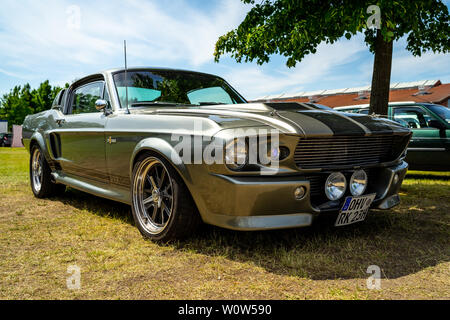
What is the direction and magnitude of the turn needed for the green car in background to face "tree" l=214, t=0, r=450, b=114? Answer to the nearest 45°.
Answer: approximately 90° to its right

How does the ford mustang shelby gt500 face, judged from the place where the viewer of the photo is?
facing the viewer and to the right of the viewer

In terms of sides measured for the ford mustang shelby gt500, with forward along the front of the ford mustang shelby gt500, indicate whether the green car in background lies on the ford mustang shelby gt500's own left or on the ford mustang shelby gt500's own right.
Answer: on the ford mustang shelby gt500's own left

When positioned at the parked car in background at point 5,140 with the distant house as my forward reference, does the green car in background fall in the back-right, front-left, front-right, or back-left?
front-right

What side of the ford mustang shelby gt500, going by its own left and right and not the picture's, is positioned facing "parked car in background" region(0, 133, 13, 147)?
back

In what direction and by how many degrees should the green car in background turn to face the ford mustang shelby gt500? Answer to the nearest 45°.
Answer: approximately 135° to its right

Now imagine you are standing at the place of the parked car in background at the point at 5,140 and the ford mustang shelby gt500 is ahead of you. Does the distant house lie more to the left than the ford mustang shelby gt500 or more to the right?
left
